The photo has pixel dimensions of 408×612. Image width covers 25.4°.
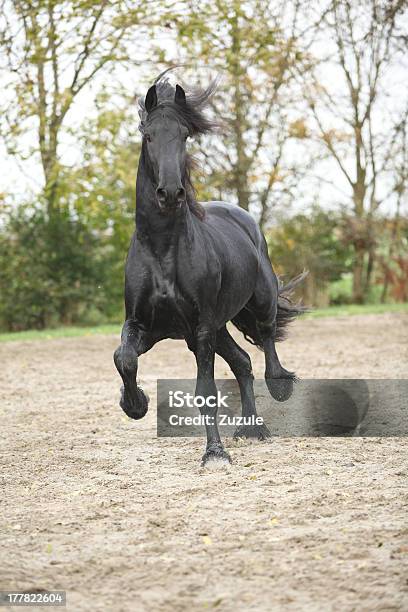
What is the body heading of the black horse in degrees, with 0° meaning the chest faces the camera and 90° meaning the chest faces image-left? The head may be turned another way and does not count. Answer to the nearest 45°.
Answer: approximately 45°
